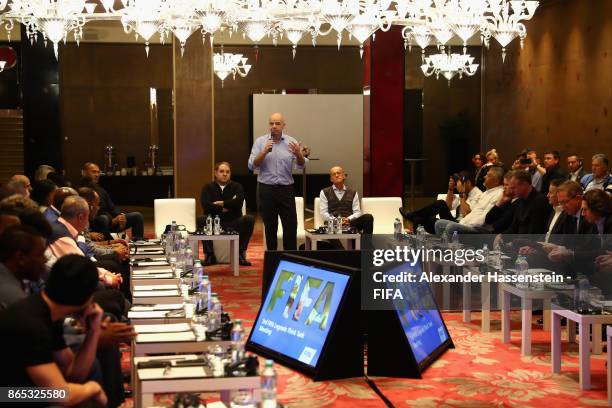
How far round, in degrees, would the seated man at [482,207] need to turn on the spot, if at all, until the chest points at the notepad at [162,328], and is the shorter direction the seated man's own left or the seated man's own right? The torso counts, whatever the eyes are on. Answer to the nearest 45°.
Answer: approximately 90° to the seated man's own left

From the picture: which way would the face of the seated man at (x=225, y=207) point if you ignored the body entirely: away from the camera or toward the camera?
toward the camera

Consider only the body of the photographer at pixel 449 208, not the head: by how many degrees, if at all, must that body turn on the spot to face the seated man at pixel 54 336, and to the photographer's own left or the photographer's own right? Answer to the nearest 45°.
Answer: approximately 90° to the photographer's own left

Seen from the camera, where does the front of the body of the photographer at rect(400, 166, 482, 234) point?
to the viewer's left

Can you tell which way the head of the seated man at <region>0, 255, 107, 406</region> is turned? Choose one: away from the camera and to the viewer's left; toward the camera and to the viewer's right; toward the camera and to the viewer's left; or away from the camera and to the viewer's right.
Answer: away from the camera and to the viewer's right

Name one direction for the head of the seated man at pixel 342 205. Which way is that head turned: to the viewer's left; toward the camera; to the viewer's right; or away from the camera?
toward the camera

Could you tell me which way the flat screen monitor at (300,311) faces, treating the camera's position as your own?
facing the viewer and to the left of the viewer

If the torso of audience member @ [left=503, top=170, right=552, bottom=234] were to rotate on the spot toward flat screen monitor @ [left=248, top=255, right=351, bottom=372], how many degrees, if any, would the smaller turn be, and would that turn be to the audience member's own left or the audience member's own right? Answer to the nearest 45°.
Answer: approximately 45° to the audience member's own left

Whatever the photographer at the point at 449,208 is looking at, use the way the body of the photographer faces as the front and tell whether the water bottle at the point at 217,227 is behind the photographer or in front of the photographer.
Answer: in front

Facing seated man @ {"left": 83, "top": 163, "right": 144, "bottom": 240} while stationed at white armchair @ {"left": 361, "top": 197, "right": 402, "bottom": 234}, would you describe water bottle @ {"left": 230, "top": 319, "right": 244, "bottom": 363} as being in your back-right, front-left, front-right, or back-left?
front-left

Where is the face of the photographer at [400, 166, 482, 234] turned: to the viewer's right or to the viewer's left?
to the viewer's left

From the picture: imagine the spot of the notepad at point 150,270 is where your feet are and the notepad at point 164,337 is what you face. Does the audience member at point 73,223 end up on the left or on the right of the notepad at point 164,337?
right

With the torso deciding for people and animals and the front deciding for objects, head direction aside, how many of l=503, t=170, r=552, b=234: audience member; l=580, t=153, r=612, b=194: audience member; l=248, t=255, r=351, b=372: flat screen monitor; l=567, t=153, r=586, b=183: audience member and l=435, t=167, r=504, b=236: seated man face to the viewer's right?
0

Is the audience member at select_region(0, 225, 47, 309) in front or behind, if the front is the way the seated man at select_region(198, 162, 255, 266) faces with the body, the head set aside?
in front

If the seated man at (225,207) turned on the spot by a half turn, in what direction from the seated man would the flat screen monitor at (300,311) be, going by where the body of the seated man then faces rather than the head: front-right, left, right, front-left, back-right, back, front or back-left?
back

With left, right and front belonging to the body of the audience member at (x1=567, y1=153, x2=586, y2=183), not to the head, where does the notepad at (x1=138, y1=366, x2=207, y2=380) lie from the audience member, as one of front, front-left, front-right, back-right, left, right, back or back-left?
front-left
